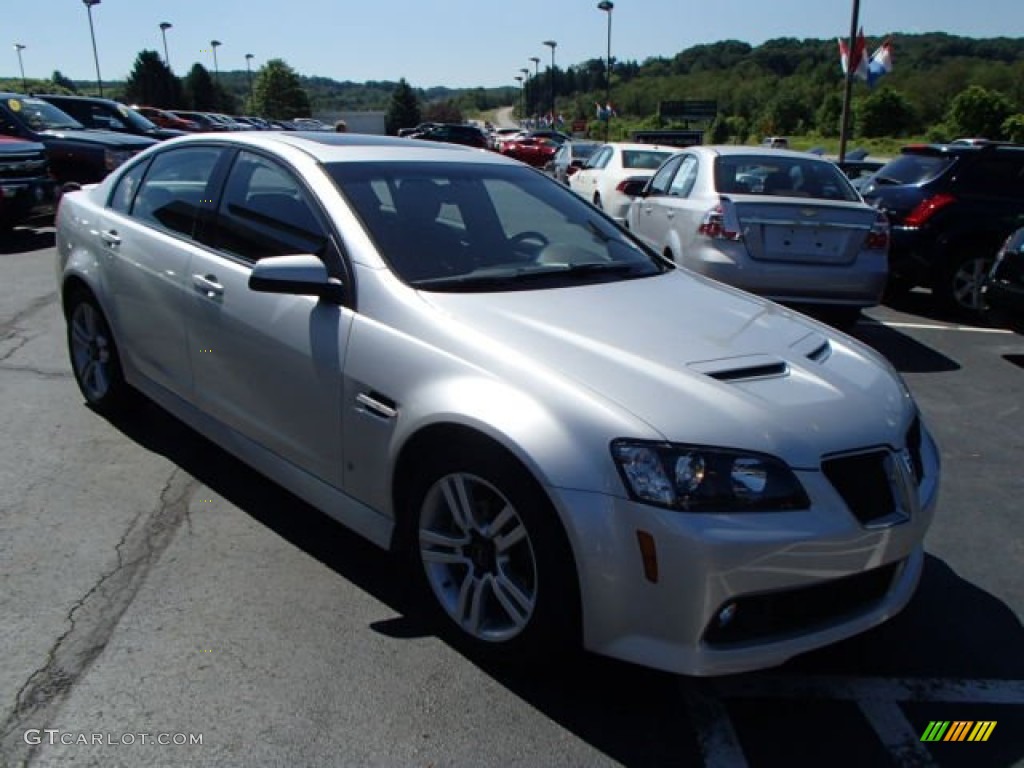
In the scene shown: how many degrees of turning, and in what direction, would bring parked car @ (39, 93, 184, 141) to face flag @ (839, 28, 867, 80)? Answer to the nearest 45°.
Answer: approximately 45° to its left

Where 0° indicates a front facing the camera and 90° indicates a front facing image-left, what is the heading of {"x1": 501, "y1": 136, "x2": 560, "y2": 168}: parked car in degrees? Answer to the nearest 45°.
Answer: approximately 135°

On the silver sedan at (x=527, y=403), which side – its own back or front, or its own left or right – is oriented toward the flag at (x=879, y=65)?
left

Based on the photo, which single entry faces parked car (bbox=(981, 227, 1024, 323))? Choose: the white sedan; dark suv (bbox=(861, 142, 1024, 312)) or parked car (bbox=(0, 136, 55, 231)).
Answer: parked car (bbox=(0, 136, 55, 231))

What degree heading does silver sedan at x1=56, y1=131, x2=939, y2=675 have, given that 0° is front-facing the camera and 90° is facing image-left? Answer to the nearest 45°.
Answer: approximately 315°

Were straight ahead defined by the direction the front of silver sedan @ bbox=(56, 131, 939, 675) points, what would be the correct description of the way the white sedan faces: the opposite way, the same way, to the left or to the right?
the opposite way

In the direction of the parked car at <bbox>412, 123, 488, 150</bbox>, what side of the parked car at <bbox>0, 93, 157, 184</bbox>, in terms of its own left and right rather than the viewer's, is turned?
left
